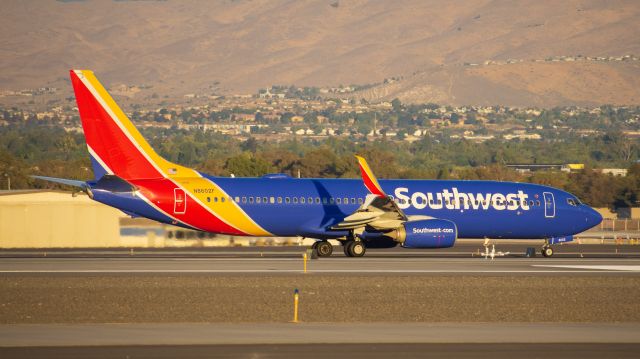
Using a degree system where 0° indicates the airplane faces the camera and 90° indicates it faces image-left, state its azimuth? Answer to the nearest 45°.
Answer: approximately 270°
